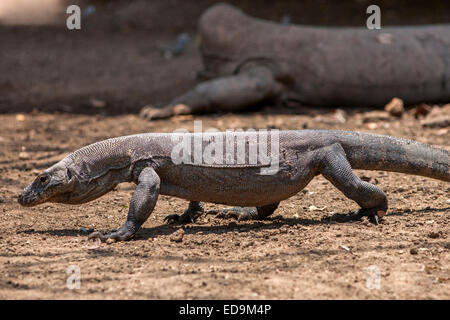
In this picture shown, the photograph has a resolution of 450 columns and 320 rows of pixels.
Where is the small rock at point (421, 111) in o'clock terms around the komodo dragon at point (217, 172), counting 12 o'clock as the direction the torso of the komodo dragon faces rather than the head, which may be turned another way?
The small rock is roughly at 4 o'clock from the komodo dragon.

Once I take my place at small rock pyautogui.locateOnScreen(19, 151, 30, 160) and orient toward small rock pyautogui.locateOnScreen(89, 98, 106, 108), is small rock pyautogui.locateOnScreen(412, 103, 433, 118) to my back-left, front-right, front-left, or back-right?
front-right

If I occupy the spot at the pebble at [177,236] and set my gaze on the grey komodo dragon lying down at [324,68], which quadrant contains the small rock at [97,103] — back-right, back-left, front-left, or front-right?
front-left

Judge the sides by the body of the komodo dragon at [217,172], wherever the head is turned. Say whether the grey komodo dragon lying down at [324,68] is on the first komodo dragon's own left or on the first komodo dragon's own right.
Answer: on the first komodo dragon's own right

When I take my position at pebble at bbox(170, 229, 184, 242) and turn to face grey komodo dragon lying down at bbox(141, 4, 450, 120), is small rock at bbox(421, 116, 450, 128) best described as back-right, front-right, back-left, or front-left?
front-right

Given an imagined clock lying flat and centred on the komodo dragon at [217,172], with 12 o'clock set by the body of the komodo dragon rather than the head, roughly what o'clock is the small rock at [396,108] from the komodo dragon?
The small rock is roughly at 4 o'clock from the komodo dragon.

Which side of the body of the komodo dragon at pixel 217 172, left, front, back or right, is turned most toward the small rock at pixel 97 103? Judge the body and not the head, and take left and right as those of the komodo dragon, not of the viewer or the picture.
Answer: right

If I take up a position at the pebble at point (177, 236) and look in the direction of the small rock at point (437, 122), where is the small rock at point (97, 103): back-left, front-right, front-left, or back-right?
front-left

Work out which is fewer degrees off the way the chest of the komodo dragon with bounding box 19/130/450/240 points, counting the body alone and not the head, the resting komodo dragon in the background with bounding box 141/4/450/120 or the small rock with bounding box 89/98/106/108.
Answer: the small rock

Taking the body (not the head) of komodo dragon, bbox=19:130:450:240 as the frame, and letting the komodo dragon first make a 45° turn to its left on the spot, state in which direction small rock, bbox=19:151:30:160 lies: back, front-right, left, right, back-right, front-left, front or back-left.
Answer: right

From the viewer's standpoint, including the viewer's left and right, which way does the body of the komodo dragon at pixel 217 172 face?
facing to the left of the viewer

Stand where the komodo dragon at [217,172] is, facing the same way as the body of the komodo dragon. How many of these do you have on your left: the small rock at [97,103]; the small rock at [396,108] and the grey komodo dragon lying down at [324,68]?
0

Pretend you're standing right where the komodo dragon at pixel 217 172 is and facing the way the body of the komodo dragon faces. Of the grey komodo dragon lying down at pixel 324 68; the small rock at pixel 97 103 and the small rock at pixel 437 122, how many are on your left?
0
